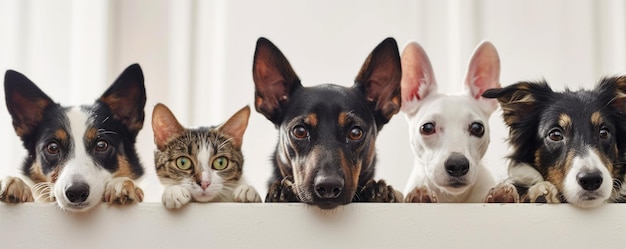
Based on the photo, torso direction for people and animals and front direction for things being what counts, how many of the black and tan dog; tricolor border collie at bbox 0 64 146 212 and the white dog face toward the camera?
3

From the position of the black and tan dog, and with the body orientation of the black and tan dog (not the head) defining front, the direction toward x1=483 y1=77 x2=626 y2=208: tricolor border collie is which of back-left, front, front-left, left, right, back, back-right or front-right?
left

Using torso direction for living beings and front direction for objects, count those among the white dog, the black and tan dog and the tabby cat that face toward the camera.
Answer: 3

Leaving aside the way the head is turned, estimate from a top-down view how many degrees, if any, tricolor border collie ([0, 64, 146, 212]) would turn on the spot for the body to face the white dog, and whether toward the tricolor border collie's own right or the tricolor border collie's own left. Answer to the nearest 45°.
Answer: approximately 90° to the tricolor border collie's own left

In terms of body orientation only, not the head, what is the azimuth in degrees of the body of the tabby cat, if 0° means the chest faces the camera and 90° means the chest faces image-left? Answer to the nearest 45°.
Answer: approximately 0°

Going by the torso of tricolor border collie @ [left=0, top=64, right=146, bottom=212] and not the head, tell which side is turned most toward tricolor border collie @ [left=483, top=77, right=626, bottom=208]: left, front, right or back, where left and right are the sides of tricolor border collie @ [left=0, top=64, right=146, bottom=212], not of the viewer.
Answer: left
